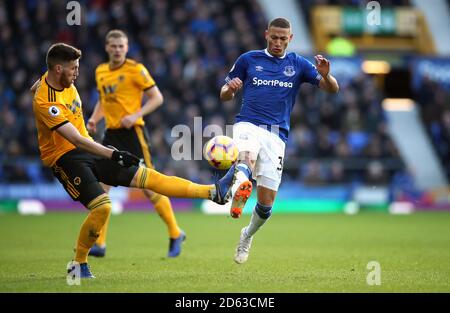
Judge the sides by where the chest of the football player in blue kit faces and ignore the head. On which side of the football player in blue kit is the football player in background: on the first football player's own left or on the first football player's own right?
on the first football player's own right

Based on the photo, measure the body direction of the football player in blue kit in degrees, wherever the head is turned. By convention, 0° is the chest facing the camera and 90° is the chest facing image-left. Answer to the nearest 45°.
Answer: approximately 0°

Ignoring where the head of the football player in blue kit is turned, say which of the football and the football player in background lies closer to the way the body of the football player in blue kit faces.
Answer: the football

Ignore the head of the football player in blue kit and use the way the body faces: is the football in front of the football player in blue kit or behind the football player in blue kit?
in front
